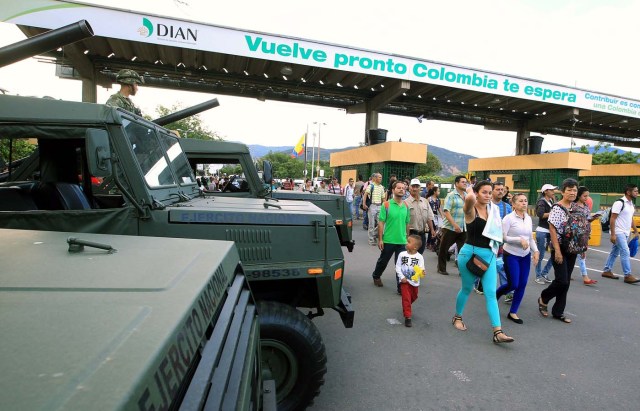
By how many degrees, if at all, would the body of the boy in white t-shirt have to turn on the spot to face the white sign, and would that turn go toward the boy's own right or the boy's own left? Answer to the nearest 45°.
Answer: approximately 135° to the boy's own right

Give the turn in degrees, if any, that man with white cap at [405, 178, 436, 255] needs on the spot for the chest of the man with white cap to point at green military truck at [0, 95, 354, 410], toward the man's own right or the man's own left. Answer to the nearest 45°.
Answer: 0° — they already face it

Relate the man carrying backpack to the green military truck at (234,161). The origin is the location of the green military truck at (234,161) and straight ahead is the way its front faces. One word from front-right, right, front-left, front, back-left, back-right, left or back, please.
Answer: front

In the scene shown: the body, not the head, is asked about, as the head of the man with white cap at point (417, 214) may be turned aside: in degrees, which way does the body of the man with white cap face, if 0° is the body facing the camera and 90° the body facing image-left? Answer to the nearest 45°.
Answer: approximately 0°

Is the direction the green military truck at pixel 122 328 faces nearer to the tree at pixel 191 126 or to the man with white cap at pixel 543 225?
the man with white cap

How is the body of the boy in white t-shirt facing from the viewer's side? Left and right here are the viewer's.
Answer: facing the viewer

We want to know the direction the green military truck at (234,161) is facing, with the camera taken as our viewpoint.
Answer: facing to the right of the viewer

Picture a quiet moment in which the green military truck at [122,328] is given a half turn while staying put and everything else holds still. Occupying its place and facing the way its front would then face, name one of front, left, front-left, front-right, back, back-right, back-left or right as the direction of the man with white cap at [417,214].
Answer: right

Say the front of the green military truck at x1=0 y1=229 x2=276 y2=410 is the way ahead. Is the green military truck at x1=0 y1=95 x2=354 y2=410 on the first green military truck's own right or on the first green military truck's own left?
on the first green military truck's own left

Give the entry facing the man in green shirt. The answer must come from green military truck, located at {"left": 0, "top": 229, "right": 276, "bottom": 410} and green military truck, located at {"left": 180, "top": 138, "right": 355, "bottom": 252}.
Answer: green military truck, located at {"left": 180, "top": 138, "right": 355, "bottom": 252}

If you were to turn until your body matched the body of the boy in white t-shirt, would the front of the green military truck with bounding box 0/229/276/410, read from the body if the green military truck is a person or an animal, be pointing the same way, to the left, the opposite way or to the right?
to the left

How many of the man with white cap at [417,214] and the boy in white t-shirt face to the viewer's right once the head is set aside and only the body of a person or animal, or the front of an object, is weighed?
0

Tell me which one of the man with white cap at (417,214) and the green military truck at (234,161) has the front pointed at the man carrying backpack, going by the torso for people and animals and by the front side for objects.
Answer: the green military truck

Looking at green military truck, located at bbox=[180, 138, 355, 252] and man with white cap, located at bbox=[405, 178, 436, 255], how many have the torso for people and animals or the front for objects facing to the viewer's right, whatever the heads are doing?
1

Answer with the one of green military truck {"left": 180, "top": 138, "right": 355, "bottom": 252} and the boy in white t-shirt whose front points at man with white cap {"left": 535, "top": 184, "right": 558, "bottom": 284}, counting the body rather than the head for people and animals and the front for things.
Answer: the green military truck

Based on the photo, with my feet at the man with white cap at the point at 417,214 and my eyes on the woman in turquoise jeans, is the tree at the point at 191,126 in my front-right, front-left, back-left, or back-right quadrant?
back-right

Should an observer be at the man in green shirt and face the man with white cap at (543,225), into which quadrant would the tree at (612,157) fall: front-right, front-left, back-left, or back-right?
front-left

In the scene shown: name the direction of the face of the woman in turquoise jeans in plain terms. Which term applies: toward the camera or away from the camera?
toward the camera
